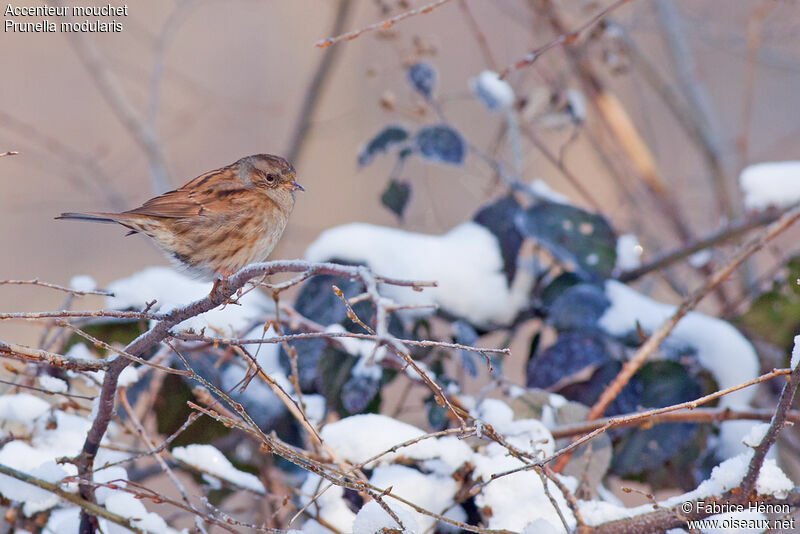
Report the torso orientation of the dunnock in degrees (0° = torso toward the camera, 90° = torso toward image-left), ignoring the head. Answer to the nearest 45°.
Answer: approximately 270°

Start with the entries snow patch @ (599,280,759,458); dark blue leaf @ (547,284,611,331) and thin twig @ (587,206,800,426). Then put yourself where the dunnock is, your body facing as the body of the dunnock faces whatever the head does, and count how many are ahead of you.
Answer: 3

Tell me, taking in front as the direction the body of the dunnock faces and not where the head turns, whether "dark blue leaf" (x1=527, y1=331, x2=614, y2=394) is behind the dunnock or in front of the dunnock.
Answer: in front

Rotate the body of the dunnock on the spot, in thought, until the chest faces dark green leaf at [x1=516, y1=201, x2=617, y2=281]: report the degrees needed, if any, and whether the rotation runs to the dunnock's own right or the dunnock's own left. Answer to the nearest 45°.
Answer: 0° — it already faces it

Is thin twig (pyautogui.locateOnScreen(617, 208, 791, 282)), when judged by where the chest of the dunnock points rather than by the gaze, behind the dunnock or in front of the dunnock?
in front

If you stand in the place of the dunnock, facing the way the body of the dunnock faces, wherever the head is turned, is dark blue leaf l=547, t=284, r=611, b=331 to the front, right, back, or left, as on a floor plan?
front
